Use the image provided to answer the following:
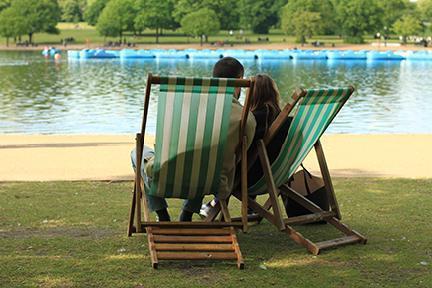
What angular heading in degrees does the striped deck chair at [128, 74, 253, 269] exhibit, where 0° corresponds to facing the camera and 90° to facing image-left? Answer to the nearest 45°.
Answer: approximately 180°

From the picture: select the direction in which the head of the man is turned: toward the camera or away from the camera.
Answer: away from the camera

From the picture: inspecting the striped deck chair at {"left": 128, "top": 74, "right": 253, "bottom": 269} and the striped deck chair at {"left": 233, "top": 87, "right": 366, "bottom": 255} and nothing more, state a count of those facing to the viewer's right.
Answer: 0

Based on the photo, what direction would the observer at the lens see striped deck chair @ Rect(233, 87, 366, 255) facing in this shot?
facing away from the viewer and to the left of the viewer

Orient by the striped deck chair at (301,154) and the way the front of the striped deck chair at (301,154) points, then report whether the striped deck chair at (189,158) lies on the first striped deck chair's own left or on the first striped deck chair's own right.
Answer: on the first striped deck chair's own left
